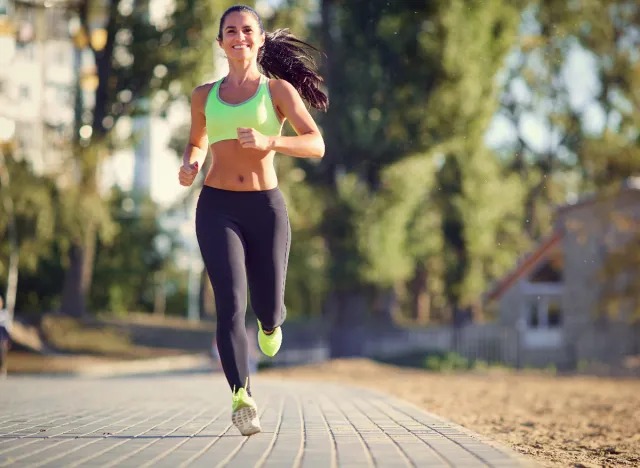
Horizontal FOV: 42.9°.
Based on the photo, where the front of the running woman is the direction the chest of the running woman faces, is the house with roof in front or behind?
behind

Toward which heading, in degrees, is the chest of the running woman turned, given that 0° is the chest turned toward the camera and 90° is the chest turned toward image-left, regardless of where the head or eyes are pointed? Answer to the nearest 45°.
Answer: approximately 0°

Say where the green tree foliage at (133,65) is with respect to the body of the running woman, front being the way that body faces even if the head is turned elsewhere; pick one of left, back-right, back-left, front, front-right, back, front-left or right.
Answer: back

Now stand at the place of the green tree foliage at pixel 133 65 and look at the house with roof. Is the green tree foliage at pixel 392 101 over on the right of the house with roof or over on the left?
right

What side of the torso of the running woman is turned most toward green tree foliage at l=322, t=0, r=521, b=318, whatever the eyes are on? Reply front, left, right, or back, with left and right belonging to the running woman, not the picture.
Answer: back

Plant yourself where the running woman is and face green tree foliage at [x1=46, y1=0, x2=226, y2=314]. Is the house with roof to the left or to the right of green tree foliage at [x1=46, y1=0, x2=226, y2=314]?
right
